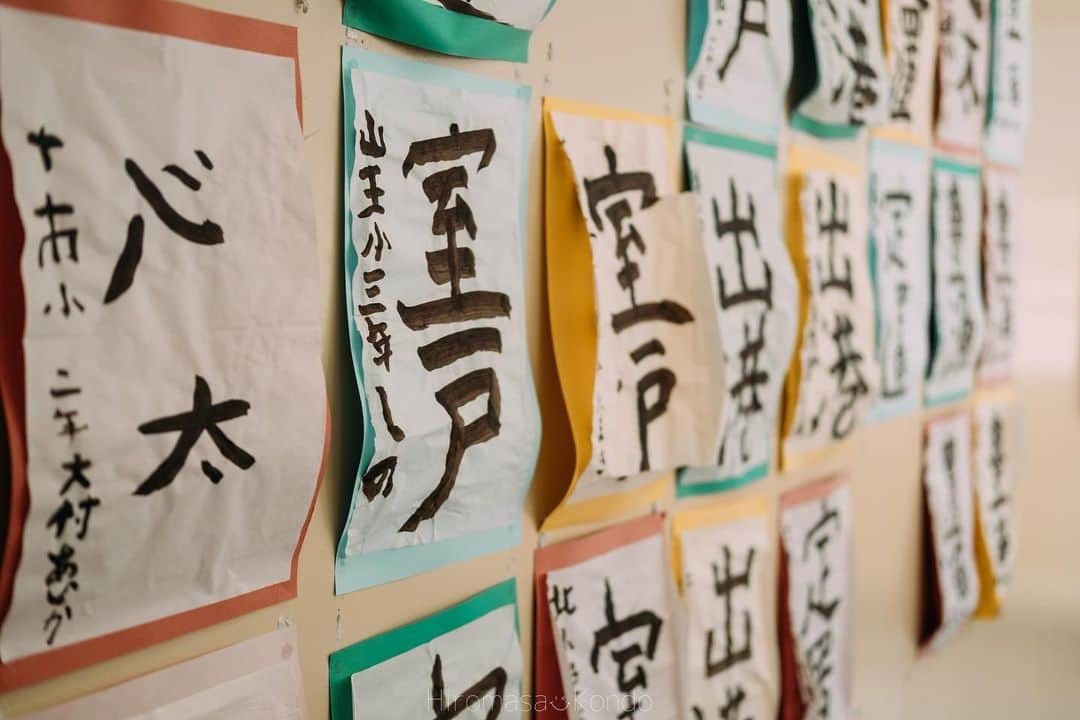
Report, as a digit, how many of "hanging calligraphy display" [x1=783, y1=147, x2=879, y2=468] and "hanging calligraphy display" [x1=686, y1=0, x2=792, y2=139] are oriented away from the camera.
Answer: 0
